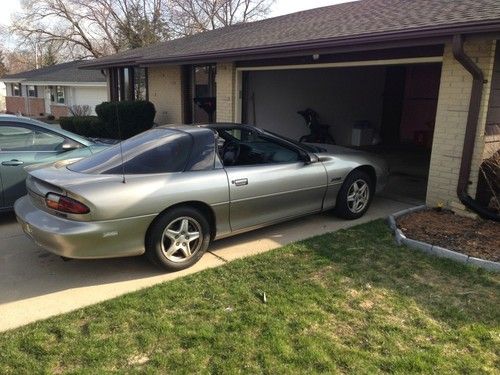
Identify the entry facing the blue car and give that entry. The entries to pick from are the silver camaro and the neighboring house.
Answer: the neighboring house

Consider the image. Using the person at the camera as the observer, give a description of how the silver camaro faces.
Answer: facing away from the viewer and to the right of the viewer

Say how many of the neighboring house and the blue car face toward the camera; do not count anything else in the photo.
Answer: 1

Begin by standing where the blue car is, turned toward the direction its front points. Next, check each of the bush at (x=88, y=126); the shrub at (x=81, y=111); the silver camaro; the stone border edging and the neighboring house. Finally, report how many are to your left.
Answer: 3

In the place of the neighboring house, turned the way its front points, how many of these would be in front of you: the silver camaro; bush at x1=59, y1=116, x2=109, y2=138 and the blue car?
3

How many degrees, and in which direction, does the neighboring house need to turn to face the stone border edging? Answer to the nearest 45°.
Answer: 0° — it already faces it

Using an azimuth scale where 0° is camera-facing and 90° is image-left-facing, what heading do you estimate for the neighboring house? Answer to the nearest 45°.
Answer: approximately 0°

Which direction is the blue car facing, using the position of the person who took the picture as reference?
facing to the right of the viewer

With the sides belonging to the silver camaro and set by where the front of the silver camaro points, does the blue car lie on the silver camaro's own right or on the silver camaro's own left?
on the silver camaro's own left

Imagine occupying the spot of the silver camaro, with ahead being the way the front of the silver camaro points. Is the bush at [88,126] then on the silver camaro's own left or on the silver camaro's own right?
on the silver camaro's own left
